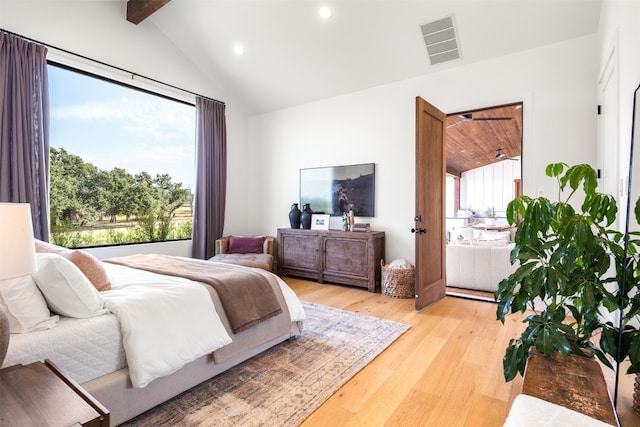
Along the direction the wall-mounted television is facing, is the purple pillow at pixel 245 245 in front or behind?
in front

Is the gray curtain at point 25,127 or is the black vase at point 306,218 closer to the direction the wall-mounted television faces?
the gray curtain

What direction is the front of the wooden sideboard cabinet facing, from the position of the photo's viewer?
facing the viewer and to the left of the viewer

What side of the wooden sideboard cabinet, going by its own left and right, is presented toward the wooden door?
left

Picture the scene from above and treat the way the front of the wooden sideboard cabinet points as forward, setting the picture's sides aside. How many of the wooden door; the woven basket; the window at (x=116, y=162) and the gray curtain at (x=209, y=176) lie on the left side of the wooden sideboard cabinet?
2

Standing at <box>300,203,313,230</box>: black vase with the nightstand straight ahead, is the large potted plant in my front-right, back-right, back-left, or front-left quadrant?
front-left

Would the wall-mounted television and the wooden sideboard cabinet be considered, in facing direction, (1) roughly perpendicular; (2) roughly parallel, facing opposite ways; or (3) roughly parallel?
roughly parallel

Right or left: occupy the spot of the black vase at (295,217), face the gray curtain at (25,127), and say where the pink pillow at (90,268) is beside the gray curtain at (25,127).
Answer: left

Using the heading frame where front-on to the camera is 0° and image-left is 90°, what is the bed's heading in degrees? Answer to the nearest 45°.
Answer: approximately 225°

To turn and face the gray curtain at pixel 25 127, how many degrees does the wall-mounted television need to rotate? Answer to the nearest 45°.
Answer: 0° — it already faces it

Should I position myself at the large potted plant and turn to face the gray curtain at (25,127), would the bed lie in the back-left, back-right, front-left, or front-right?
front-left

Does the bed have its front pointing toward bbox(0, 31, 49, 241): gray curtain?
no

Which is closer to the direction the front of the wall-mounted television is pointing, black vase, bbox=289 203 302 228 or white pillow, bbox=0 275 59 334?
the white pillow

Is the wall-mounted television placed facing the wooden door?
no

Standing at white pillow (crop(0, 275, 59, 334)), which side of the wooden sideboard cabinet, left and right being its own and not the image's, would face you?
front

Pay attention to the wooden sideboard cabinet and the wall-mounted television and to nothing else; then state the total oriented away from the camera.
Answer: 0

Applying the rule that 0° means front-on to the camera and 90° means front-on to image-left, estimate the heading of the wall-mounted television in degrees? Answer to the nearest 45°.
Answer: approximately 45°

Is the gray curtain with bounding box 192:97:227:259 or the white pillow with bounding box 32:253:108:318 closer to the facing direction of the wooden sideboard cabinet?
the white pillow
